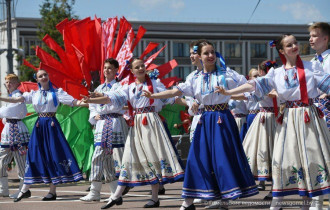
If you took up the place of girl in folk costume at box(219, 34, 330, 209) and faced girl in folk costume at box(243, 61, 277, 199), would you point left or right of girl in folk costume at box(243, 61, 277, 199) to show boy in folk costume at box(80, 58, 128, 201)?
left

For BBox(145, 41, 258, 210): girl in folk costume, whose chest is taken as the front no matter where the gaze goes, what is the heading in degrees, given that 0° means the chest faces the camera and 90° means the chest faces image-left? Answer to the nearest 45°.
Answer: approximately 0°

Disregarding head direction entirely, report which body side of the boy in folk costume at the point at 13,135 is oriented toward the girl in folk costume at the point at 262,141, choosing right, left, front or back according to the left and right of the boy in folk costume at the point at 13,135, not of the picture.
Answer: left

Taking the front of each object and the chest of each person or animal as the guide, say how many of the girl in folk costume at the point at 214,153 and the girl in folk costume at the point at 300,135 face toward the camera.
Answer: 2

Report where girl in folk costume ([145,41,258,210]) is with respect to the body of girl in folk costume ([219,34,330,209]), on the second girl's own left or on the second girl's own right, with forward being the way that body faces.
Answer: on the second girl's own right

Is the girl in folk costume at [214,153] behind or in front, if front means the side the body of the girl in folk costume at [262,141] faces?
in front

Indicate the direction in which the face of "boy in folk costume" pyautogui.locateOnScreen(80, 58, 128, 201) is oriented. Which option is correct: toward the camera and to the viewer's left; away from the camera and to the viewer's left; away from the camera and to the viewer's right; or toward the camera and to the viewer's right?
toward the camera and to the viewer's left
